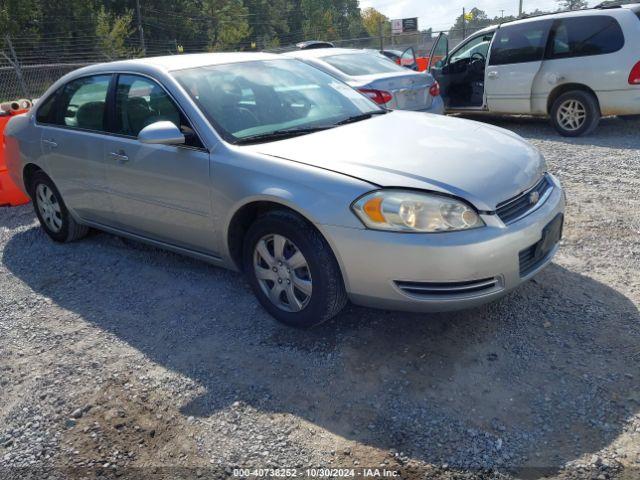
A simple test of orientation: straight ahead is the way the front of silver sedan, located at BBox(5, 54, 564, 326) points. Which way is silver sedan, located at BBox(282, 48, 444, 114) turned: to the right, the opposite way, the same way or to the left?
the opposite way

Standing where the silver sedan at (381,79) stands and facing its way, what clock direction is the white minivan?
The white minivan is roughly at 4 o'clock from the silver sedan.

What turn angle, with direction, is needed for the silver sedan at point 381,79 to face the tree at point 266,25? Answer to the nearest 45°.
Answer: approximately 45° to its right

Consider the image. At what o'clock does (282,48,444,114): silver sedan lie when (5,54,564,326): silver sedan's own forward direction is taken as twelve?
(282,48,444,114): silver sedan is roughly at 8 o'clock from (5,54,564,326): silver sedan.

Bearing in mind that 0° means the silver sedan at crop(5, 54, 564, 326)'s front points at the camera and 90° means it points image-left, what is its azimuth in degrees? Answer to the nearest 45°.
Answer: approximately 315°

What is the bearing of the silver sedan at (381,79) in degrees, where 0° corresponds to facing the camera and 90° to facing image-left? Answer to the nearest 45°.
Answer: approximately 135°

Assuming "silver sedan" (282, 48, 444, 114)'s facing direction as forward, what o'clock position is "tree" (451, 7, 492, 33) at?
The tree is roughly at 2 o'clock from the silver sedan.

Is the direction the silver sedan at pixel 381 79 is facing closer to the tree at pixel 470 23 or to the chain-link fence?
the chain-link fence
